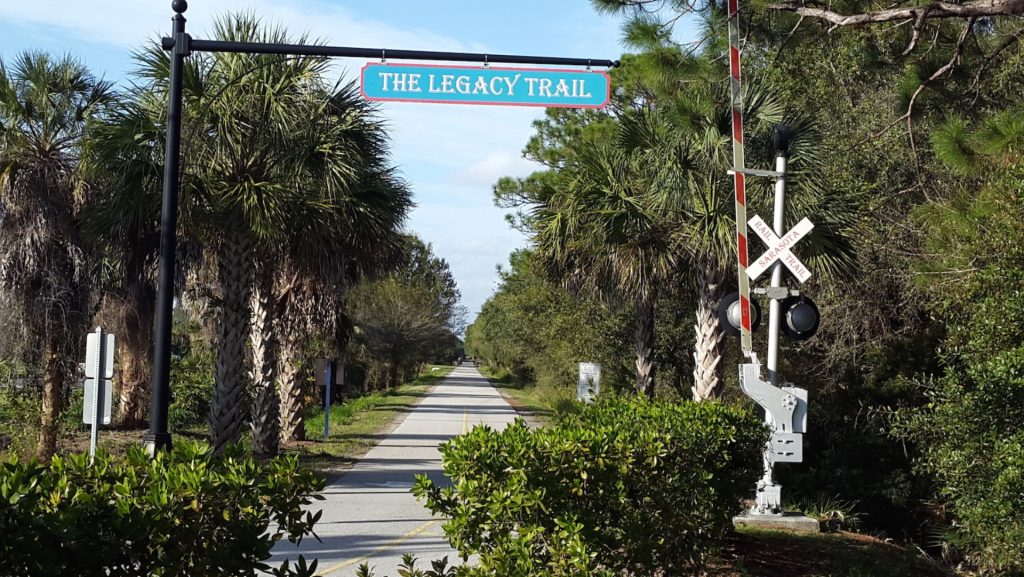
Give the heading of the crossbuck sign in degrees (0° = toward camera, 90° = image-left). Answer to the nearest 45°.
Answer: approximately 0°

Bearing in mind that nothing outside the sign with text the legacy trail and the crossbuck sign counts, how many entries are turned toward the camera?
2

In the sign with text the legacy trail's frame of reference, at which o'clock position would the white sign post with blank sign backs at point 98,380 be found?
The white sign post with blank sign backs is roughly at 4 o'clock from the sign with text the legacy trail.
